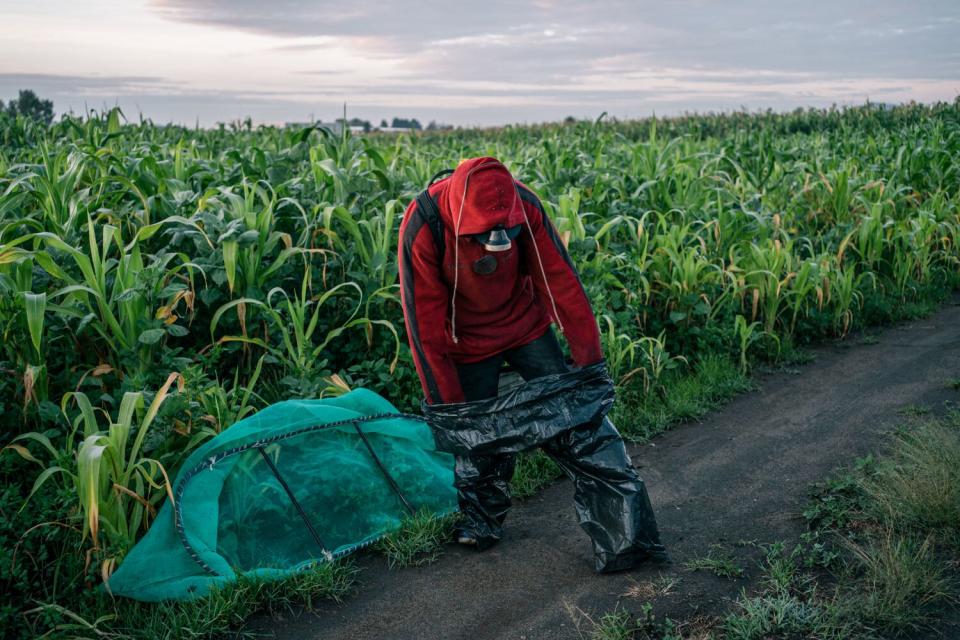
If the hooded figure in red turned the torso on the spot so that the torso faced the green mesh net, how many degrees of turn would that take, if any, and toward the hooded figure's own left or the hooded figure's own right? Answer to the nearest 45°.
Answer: approximately 90° to the hooded figure's own right

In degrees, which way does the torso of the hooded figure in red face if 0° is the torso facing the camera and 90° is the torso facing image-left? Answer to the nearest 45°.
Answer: approximately 0°

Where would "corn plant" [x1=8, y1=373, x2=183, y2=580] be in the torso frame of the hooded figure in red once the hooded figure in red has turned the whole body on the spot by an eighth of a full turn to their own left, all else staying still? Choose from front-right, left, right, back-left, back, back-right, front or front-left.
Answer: back-right

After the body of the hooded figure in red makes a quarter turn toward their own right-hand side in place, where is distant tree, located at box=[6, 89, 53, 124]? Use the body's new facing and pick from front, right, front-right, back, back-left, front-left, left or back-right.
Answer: front-right
